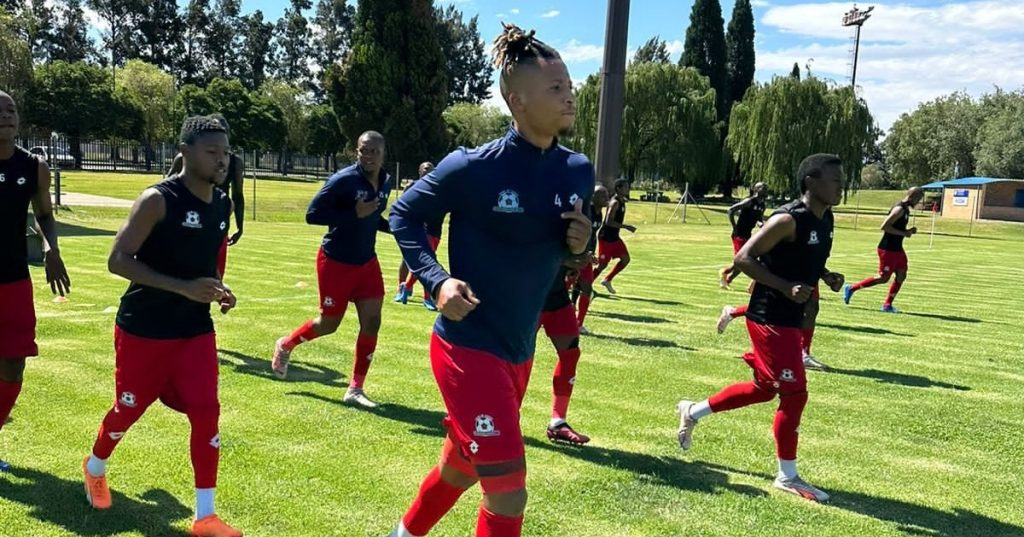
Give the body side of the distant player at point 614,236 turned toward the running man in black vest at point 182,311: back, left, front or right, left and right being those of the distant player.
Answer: right

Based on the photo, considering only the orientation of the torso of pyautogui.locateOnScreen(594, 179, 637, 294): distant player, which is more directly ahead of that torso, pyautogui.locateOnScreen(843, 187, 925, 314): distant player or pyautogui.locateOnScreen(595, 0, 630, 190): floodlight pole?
the distant player

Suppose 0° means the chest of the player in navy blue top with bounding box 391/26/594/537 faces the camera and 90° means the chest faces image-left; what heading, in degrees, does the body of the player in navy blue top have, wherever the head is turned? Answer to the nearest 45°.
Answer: approximately 315°

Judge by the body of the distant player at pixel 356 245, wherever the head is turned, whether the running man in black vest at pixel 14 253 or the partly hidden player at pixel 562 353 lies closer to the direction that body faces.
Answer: the partly hidden player

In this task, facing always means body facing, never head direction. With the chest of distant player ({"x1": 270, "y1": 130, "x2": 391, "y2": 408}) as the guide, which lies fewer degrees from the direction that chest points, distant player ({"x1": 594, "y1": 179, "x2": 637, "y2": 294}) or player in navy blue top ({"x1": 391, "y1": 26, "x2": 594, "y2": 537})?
the player in navy blue top

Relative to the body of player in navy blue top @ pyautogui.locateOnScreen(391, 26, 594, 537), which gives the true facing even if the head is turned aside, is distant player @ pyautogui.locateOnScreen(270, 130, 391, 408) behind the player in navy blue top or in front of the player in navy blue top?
behind

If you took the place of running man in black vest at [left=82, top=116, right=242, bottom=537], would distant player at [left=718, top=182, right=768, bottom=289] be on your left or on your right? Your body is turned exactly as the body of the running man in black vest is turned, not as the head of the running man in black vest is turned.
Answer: on your left

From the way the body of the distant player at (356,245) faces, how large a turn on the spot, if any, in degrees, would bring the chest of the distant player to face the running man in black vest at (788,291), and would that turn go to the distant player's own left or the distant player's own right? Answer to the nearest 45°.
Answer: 0° — they already face them

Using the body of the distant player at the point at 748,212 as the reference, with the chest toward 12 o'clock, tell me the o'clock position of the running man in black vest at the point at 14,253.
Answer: The running man in black vest is roughly at 2 o'clock from the distant player.

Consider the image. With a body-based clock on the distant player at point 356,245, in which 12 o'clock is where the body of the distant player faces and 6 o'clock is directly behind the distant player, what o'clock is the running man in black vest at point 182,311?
The running man in black vest is roughly at 2 o'clock from the distant player.

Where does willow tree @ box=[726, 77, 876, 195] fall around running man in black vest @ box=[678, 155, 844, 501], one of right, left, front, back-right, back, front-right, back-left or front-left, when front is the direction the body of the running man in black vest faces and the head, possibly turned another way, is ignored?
back-left

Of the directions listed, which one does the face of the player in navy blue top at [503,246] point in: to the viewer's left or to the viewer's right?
to the viewer's right
